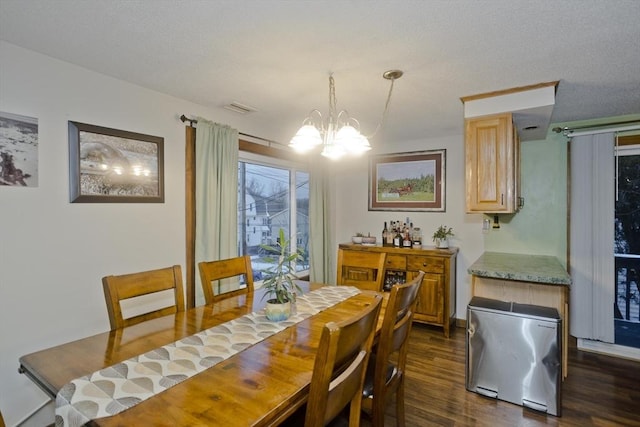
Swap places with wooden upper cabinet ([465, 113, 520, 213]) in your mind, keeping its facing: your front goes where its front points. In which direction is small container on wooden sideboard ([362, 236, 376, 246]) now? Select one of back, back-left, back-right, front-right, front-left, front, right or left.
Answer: back-right

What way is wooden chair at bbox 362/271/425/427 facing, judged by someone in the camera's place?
facing away from the viewer and to the left of the viewer

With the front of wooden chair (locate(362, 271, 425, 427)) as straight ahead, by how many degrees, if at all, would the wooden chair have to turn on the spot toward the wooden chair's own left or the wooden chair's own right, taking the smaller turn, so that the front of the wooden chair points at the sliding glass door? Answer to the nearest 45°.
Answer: approximately 90° to the wooden chair's own right

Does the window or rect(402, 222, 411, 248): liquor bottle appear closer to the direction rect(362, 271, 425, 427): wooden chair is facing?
the window

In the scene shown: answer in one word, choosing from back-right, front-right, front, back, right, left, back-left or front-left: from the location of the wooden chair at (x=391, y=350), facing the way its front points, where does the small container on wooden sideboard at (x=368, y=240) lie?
front-right

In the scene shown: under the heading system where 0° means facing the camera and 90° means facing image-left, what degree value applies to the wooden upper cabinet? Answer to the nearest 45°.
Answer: approximately 0°

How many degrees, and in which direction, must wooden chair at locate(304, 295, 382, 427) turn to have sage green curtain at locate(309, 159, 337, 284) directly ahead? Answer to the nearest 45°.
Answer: approximately 45° to its right

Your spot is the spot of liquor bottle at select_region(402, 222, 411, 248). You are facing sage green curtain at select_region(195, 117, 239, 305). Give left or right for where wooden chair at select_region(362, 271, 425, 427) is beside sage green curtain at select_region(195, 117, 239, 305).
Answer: left

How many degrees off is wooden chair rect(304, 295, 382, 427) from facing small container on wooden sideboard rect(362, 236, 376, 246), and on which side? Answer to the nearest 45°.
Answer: approximately 45° to its right

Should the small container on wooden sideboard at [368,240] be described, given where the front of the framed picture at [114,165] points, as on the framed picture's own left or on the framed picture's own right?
on the framed picture's own left

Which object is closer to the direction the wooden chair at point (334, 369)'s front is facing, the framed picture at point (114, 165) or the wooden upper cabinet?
the framed picture

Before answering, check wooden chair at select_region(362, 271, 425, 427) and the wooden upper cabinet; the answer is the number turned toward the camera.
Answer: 1
